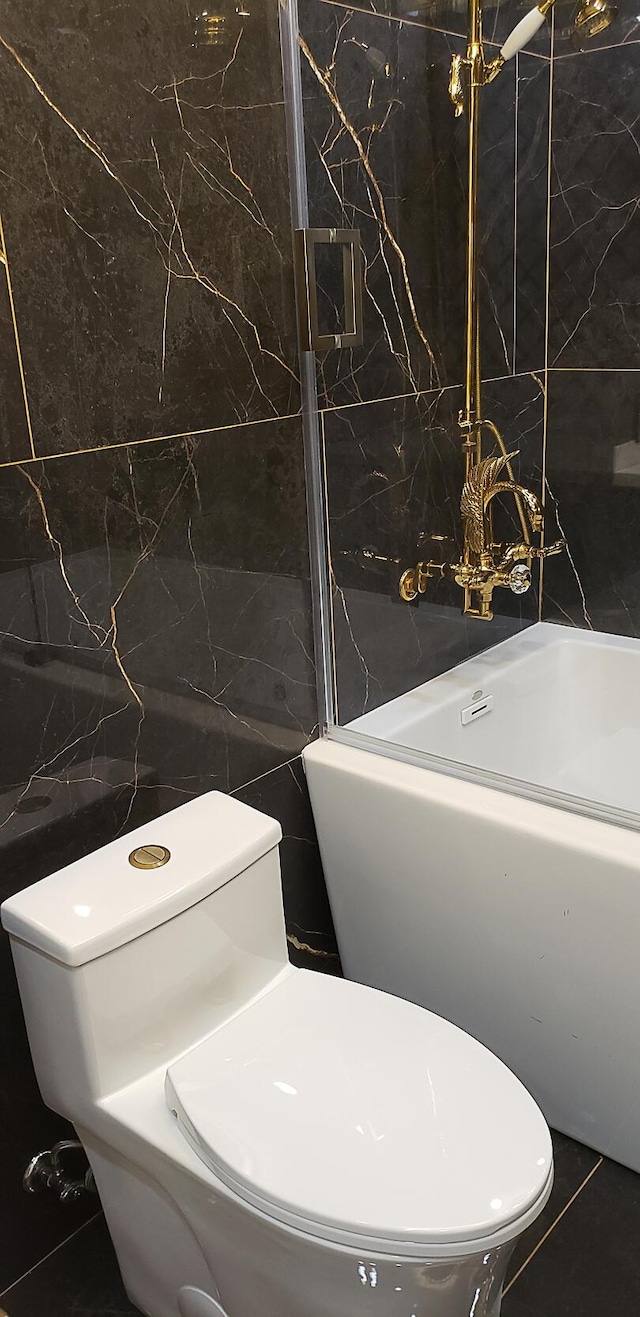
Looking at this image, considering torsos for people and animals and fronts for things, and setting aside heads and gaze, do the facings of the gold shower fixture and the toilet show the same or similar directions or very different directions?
same or similar directions

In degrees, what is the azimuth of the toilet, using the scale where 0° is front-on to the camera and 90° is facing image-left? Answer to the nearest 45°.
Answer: approximately 315°

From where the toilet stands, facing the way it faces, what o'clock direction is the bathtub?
The bathtub is roughly at 9 o'clock from the toilet.

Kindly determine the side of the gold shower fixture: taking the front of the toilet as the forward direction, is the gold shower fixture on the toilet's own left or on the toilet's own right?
on the toilet's own left

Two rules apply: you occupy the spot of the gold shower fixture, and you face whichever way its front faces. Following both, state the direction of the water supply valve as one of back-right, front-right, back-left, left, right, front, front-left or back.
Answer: right

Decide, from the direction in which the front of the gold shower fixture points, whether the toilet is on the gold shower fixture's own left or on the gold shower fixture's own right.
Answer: on the gold shower fixture's own right

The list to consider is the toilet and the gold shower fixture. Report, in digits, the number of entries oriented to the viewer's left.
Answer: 0
